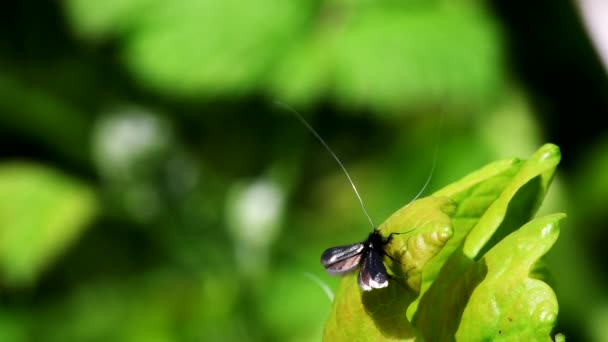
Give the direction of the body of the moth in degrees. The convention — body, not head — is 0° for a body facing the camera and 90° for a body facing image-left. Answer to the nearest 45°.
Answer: approximately 270°

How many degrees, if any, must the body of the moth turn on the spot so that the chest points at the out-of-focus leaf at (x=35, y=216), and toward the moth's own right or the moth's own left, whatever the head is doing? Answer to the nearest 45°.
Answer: approximately 135° to the moth's own left

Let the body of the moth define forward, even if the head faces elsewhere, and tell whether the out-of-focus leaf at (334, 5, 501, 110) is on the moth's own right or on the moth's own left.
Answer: on the moth's own left
